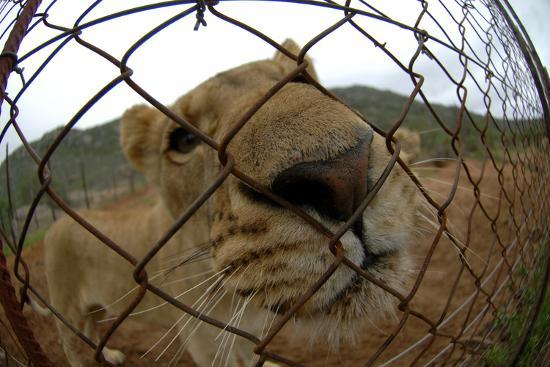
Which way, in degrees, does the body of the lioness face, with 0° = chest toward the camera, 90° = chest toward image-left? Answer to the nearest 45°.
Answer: approximately 315°
